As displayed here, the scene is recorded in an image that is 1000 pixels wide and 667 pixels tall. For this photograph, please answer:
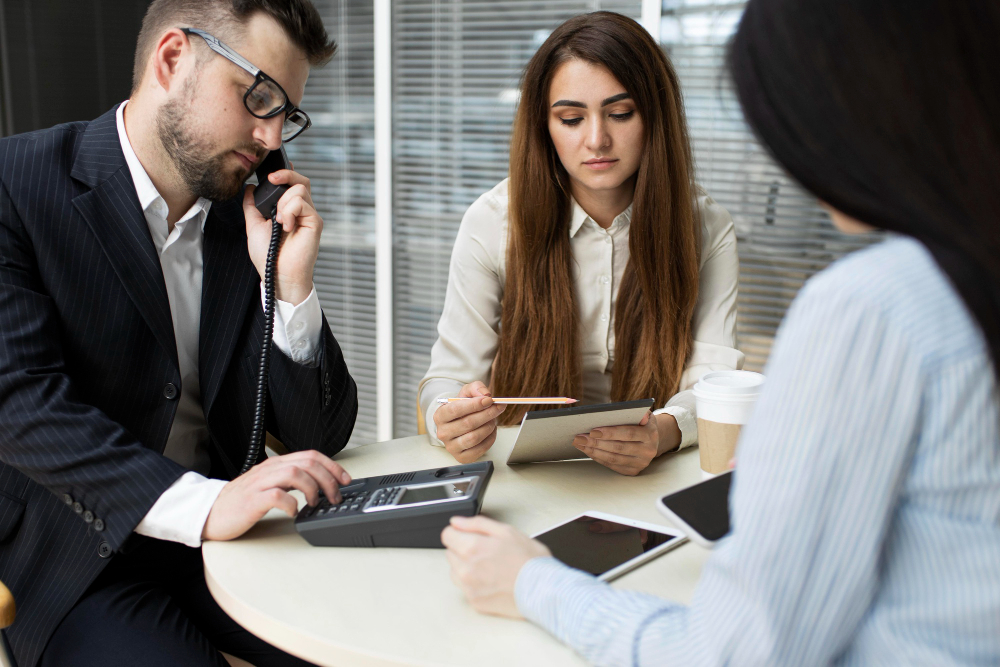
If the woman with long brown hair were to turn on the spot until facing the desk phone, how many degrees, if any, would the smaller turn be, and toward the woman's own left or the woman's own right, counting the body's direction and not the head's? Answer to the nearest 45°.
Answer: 0° — they already face it

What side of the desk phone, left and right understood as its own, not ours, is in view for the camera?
left

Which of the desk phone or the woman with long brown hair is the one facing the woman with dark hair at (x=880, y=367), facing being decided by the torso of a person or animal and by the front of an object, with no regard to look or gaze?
the woman with long brown hair

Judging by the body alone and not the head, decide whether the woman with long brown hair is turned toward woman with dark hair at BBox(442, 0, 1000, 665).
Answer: yes

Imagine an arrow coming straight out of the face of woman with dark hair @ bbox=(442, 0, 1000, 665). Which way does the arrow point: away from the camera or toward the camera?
away from the camera

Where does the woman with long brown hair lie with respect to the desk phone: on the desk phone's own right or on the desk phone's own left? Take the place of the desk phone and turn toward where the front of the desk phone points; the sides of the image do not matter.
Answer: on the desk phone's own right

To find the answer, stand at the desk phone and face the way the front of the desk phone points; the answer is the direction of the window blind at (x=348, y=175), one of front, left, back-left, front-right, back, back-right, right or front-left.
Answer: right

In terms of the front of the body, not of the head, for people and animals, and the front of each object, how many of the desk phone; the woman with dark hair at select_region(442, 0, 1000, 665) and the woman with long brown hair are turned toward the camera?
1

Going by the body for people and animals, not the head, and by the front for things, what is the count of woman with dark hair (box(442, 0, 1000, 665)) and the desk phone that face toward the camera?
0

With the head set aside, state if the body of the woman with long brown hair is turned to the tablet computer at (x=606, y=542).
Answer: yes

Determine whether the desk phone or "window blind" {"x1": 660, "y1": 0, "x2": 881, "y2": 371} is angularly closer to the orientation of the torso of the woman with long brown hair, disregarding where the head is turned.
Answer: the desk phone

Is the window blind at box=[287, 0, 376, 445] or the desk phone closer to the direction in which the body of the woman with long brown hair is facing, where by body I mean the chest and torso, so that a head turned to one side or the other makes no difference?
the desk phone

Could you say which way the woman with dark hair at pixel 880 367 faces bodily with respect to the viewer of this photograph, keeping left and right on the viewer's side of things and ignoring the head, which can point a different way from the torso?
facing away from the viewer and to the left of the viewer
